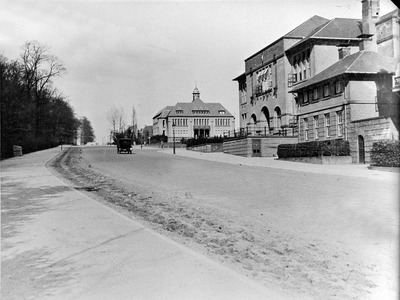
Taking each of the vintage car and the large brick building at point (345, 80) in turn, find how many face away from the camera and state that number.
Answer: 0

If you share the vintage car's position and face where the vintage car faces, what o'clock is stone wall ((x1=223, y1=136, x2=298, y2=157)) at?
The stone wall is roughly at 10 o'clock from the vintage car.

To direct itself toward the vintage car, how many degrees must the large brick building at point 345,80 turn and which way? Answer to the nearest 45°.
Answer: approximately 45° to its right

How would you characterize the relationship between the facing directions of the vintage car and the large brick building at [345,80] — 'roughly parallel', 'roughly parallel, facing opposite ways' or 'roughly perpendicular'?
roughly perpendicular

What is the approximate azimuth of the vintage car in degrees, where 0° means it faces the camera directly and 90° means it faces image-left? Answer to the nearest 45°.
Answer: approximately 0°

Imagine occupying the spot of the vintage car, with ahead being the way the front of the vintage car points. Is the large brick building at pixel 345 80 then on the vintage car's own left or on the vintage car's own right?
on the vintage car's own left

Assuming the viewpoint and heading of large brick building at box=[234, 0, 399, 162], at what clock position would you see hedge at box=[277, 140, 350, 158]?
The hedge is roughly at 11 o'clock from the large brick building.

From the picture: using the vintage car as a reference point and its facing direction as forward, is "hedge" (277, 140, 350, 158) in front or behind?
in front

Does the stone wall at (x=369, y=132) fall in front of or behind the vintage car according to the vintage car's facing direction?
in front
